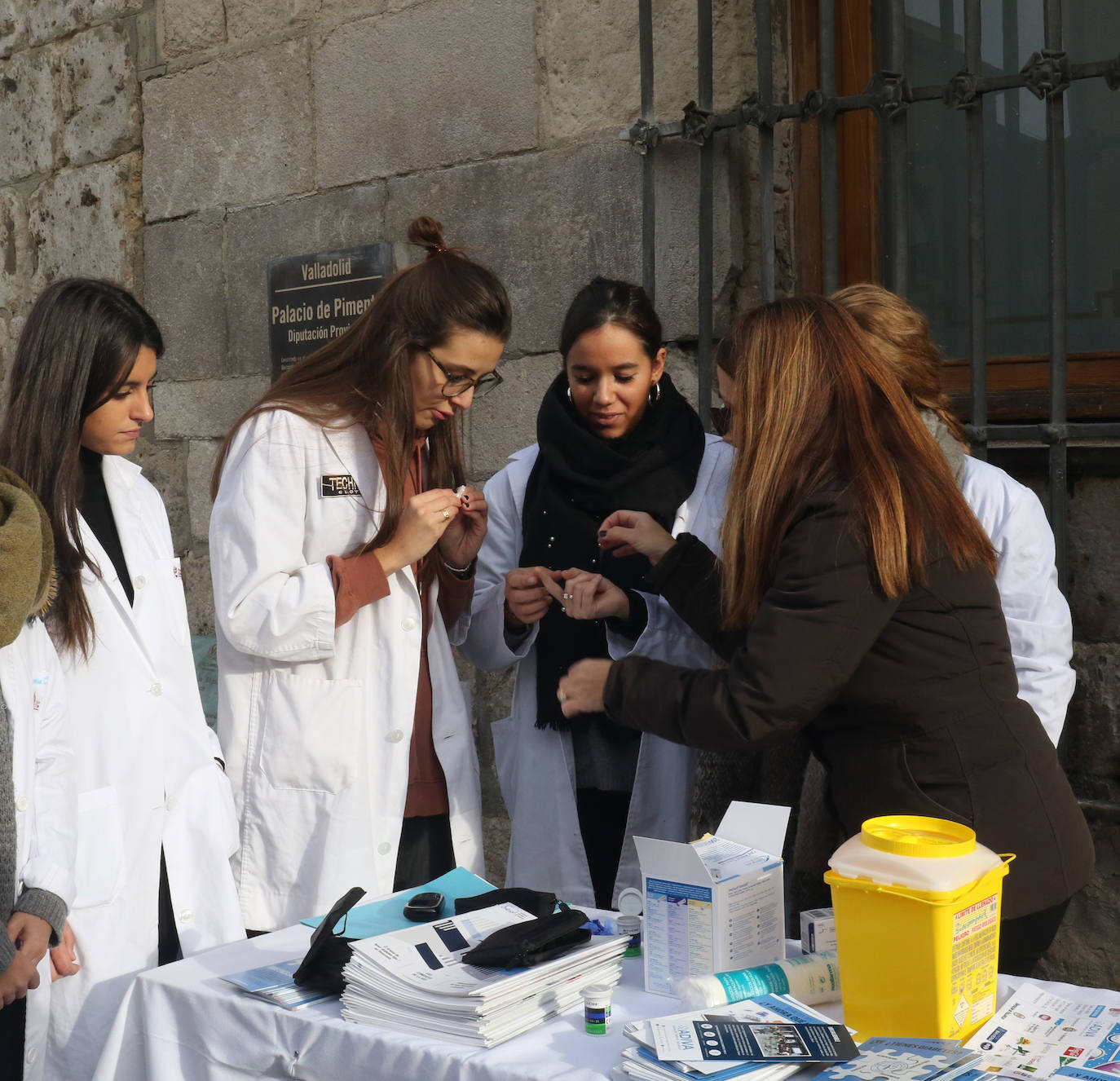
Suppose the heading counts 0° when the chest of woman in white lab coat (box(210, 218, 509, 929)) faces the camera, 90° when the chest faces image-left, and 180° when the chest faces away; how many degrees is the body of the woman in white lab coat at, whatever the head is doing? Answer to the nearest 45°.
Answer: approximately 315°

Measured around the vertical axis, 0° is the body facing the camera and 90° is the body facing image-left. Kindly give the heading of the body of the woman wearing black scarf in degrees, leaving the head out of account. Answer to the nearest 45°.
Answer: approximately 0°

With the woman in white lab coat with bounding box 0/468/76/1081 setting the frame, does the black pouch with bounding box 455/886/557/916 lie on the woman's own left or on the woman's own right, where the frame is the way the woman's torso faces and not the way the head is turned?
on the woman's own left

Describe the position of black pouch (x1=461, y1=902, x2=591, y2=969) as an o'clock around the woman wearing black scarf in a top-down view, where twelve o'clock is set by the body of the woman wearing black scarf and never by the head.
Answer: The black pouch is roughly at 12 o'clock from the woman wearing black scarf.

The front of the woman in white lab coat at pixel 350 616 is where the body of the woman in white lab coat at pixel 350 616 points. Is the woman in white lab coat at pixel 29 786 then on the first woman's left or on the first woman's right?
on the first woman's right
